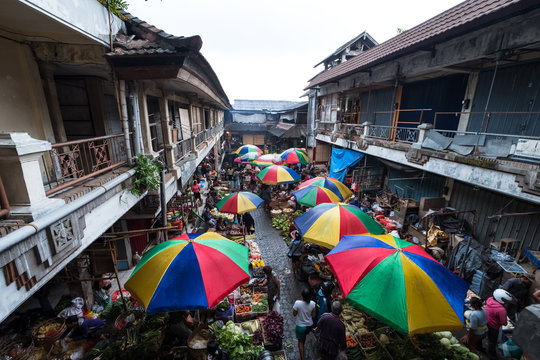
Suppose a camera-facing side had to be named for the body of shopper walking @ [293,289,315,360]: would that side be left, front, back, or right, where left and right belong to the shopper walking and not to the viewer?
back

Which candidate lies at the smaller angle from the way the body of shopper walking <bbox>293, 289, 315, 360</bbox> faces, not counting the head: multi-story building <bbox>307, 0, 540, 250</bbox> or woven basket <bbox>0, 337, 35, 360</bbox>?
the multi-story building

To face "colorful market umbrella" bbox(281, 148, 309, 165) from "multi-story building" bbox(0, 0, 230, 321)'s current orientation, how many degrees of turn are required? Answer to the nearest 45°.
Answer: approximately 45° to its left

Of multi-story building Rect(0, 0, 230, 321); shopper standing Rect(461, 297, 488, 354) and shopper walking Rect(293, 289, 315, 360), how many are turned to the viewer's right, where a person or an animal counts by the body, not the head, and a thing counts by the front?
1

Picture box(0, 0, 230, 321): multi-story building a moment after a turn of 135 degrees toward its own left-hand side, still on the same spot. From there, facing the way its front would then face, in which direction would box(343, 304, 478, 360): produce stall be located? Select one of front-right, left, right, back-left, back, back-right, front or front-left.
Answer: back

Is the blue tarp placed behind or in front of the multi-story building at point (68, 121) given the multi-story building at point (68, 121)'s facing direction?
in front

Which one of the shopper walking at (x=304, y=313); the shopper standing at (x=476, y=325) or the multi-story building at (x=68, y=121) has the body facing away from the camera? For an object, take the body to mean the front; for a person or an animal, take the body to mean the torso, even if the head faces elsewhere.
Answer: the shopper walking at (x=304, y=313)

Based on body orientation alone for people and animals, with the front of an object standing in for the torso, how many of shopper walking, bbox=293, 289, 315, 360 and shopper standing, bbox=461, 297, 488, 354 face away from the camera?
1

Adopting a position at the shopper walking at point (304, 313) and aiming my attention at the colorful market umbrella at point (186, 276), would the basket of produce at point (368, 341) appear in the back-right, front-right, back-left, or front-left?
back-left

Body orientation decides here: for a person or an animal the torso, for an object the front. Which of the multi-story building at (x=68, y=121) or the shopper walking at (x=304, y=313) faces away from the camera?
the shopper walking

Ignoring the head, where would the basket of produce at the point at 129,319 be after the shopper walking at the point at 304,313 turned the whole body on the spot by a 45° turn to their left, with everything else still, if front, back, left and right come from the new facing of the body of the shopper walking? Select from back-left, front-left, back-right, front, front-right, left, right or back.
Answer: front-left

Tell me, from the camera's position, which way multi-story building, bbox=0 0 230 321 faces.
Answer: facing to the right of the viewer

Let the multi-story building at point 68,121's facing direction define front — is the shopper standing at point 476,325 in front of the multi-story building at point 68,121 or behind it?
in front
